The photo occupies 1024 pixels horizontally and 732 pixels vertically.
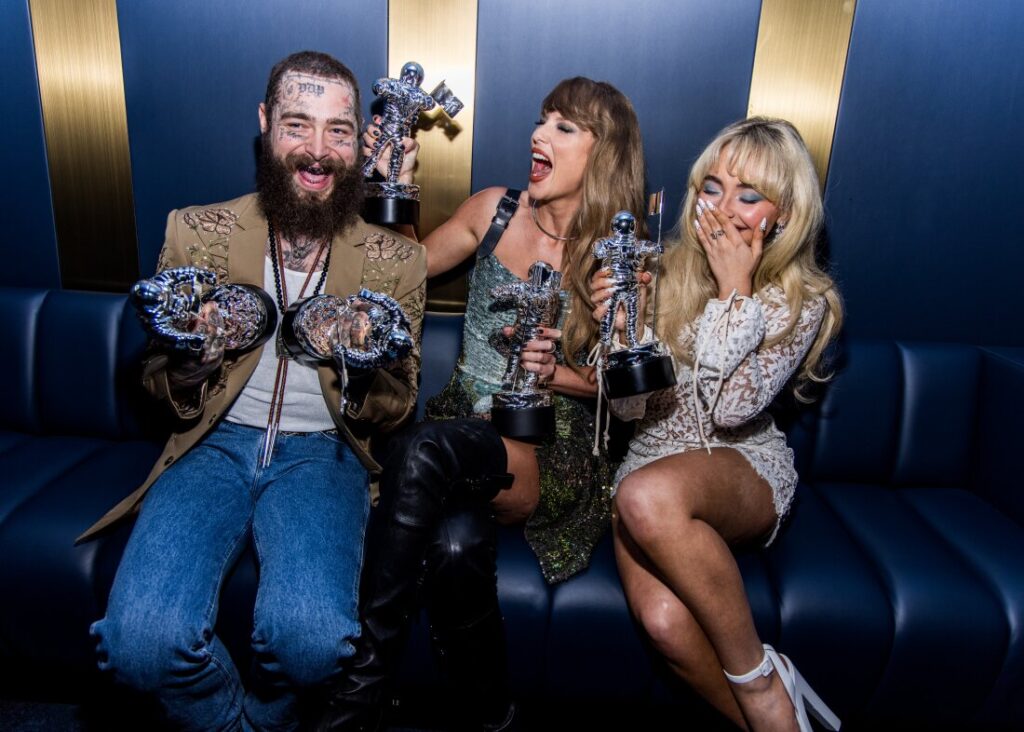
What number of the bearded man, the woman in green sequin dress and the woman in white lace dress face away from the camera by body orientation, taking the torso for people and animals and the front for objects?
0

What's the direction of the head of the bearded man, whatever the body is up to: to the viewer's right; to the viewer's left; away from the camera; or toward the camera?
toward the camera

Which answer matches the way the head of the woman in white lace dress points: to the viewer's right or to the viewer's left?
to the viewer's left

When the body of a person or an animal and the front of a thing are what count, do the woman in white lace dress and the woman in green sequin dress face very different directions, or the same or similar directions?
same or similar directions

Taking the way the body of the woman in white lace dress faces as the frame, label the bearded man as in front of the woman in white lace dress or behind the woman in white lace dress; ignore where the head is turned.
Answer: in front

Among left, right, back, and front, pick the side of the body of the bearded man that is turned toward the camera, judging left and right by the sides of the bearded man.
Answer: front

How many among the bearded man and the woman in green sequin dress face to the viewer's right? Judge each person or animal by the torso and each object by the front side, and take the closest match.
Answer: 0

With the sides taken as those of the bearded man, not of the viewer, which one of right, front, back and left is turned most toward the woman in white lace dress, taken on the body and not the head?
left

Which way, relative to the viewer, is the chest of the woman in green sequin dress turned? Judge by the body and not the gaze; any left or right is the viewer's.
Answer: facing the viewer and to the left of the viewer
